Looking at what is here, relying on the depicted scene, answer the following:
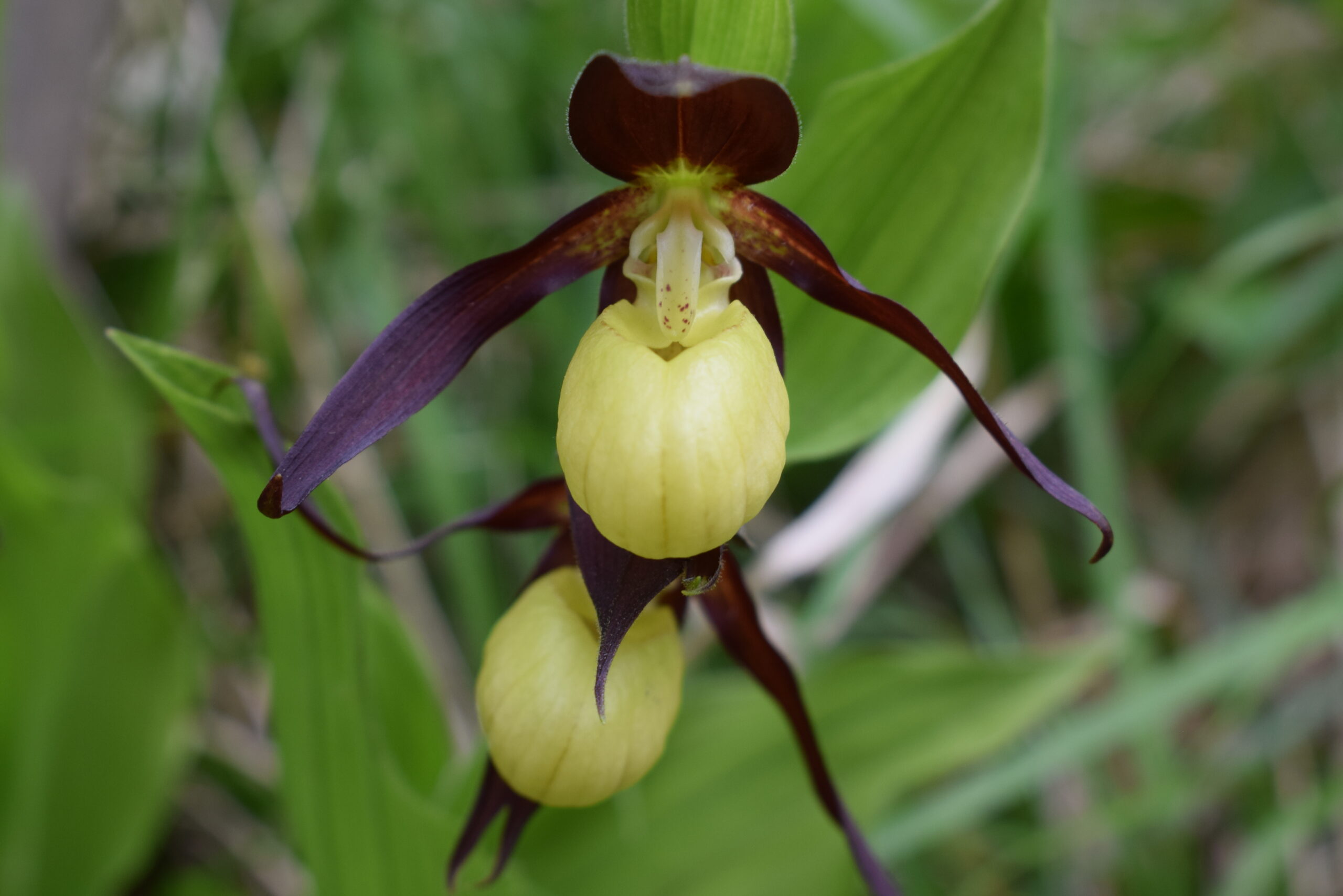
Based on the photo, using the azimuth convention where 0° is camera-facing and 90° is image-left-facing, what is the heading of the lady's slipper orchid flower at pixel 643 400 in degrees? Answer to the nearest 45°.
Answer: approximately 0°
